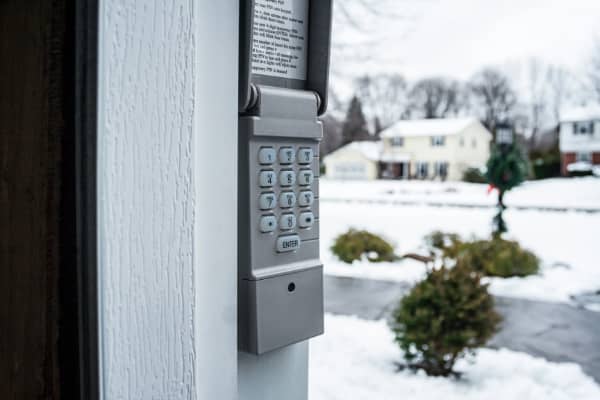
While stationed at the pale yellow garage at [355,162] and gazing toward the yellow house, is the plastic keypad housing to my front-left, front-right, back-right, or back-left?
back-right

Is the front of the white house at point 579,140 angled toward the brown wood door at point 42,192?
yes

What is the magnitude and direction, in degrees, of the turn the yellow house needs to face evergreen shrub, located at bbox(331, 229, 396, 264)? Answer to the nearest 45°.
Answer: approximately 45° to its left

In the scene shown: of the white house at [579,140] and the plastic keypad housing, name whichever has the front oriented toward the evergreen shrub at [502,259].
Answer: the white house

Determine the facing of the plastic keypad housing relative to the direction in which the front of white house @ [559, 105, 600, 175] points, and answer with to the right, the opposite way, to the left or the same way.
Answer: to the left

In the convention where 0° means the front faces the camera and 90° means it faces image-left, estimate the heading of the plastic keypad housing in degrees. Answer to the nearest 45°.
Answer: approximately 315°

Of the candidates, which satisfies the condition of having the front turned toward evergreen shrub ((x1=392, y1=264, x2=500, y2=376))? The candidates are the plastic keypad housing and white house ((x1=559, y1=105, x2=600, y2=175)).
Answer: the white house

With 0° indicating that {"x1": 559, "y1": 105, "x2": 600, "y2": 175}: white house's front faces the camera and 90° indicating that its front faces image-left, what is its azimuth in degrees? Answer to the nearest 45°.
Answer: approximately 0°

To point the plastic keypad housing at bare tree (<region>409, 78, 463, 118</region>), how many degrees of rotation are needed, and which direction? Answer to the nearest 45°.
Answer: approximately 135° to its left

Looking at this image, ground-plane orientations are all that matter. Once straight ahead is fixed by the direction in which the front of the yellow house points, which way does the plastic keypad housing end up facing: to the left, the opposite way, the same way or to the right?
to the left

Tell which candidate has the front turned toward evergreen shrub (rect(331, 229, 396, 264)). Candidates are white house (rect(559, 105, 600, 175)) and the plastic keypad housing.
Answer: the white house
